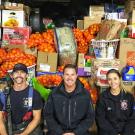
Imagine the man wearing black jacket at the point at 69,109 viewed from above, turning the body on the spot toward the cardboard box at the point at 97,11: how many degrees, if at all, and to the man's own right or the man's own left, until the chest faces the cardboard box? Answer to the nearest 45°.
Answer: approximately 180°

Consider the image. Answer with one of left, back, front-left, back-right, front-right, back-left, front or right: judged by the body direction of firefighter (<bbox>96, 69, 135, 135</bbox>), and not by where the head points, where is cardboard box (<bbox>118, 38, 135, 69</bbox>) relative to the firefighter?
back

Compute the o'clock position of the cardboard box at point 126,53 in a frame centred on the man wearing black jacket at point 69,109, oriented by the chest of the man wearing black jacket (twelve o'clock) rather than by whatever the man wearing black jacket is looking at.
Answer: The cardboard box is roughly at 7 o'clock from the man wearing black jacket.

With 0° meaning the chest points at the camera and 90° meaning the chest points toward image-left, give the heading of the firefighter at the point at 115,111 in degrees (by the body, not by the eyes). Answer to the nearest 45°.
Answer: approximately 0°

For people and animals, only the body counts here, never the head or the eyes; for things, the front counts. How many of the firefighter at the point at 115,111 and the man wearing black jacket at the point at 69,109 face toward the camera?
2

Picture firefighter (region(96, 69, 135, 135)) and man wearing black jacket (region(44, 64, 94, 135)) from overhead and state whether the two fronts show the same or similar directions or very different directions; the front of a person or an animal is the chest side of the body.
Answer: same or similar directions

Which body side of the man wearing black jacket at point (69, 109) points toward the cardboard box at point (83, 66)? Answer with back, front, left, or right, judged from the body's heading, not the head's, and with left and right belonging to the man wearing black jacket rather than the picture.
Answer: back

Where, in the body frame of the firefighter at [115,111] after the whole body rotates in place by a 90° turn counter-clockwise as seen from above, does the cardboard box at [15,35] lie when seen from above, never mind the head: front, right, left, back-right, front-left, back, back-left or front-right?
back-left

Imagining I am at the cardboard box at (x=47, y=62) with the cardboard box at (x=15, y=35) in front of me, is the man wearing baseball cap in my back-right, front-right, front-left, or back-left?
back-left

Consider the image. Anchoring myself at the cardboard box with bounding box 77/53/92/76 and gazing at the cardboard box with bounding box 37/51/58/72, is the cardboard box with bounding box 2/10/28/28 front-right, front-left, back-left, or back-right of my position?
front-right

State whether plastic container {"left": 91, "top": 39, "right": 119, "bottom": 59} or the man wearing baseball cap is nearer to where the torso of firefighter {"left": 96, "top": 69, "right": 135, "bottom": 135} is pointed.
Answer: the man wearing baseball cap

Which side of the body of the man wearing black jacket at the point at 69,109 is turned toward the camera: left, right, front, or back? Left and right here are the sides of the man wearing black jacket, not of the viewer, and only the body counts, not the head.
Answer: front

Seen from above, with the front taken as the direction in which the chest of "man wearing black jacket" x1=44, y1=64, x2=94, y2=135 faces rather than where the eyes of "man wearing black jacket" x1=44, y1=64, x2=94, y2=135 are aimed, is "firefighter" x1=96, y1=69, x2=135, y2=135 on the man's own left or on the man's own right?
on the man's own left

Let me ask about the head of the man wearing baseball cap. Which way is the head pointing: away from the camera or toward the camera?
toward the camera

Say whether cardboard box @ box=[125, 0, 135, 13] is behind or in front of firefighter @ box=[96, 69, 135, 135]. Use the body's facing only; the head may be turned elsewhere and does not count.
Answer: behind

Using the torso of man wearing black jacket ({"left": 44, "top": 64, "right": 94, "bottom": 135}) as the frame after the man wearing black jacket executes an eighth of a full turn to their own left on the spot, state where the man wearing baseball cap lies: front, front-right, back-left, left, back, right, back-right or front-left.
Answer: back-right
